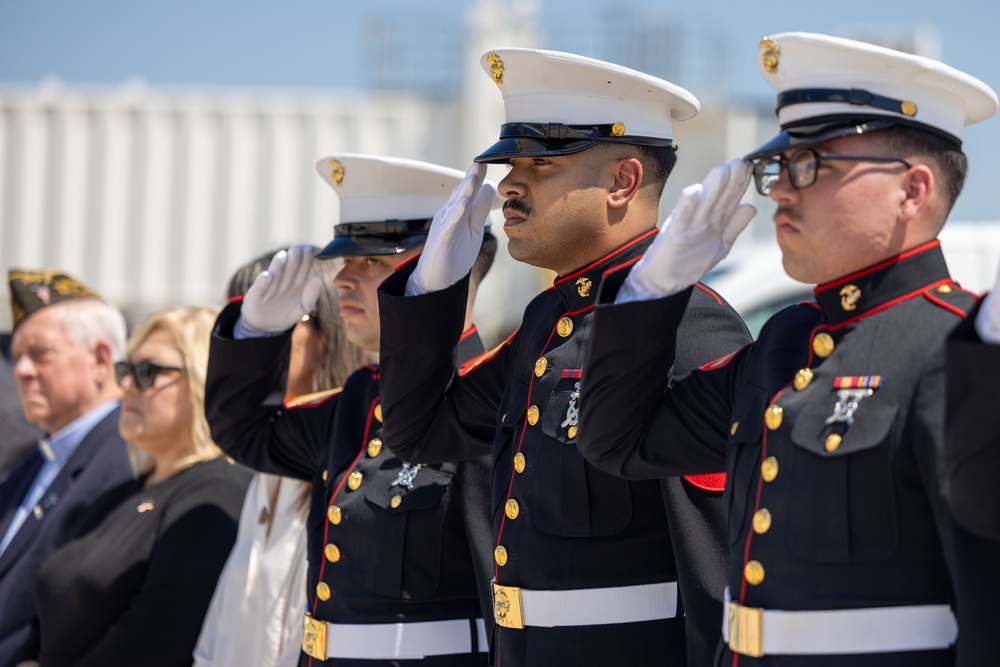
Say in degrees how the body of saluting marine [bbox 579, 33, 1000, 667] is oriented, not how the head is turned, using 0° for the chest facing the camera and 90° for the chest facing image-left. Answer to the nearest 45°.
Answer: approximately 45°

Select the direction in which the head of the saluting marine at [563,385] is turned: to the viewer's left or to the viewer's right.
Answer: to the viewer's left

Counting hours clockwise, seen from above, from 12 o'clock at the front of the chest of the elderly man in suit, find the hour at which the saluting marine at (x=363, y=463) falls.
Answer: The saluting marine is roughly at 10 o'clock from the elderly man in suit.

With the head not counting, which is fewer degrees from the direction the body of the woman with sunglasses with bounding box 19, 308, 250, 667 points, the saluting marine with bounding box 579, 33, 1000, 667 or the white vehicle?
the saluting marine

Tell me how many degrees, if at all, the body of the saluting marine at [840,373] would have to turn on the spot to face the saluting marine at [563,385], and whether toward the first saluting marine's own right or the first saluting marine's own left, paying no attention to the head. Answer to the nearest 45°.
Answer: approximately 90° to the first saluting marine's own right

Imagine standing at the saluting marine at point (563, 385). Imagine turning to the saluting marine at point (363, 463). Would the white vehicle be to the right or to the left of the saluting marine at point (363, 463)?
right

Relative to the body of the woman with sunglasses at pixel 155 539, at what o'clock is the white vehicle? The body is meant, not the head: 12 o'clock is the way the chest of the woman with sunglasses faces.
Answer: The white vehicle is roughly at 7 o'clock from the woman with sunglasses.

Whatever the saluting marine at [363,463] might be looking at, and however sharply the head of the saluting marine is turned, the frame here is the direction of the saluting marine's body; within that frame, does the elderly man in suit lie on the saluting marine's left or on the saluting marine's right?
on the saluting marine's right
